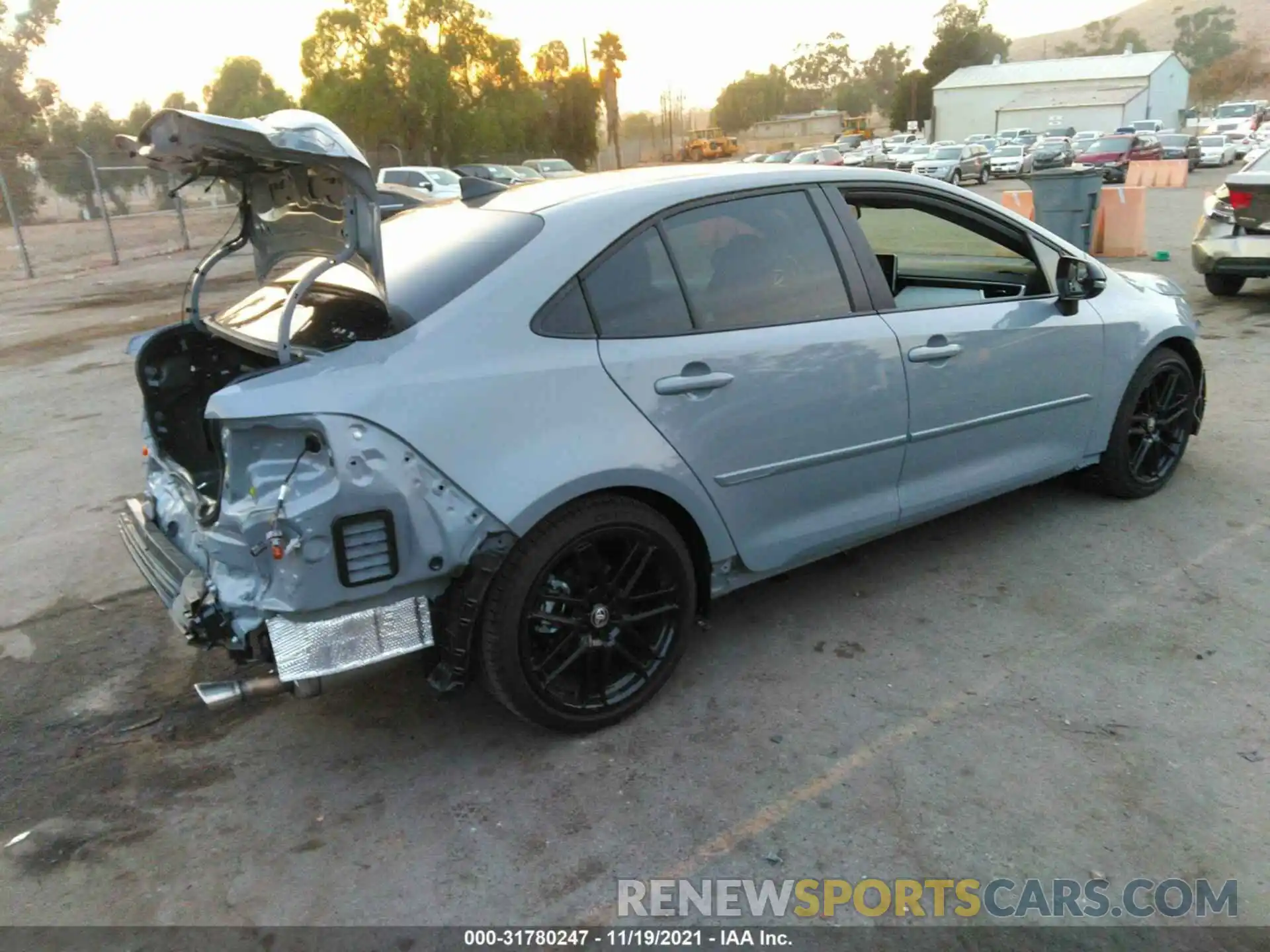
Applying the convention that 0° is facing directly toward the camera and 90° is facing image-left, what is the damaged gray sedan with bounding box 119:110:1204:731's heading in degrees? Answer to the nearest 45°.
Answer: approximately 225°

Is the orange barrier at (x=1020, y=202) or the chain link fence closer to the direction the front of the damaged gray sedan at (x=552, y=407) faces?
the orange barrier

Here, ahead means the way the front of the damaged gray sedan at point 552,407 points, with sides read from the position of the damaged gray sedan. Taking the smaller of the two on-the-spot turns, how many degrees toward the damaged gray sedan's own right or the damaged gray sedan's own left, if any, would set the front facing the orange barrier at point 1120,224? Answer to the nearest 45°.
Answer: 0° — it already faces it

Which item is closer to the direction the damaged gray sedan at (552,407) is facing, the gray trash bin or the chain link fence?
the gray trash bin

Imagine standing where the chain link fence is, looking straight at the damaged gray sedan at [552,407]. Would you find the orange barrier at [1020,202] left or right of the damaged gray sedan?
left

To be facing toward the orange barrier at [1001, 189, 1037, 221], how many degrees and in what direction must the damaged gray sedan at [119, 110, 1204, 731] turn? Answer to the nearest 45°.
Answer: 0° — it already faces it

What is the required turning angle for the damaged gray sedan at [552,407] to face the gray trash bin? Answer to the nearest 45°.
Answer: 0° — it already faces it

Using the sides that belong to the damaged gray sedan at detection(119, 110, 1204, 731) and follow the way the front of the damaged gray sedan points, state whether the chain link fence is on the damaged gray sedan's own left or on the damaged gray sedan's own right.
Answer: on the damaged gray sedan's own left

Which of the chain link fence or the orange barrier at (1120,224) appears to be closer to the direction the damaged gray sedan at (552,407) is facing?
the orange barrier
